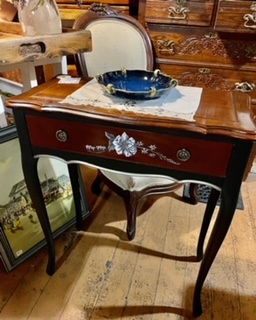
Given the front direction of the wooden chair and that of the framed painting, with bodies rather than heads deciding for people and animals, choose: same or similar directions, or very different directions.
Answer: same or similar directions

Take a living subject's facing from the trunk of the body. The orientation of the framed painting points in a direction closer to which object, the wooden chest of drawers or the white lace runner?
the white lace runner

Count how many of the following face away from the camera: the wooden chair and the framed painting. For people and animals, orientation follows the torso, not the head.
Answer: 0

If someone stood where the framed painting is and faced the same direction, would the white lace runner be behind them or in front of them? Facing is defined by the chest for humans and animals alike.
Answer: in front

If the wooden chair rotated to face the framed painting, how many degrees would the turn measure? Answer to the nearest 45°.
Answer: approximately 90° to its right

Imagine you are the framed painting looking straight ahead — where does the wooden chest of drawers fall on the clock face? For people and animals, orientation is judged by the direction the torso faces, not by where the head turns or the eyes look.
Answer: The wooden chest of drawers is roughly at 10 o'clock from the framed painting.

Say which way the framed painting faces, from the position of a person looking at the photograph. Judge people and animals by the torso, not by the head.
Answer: facing the viewer and to the right of the viewer
